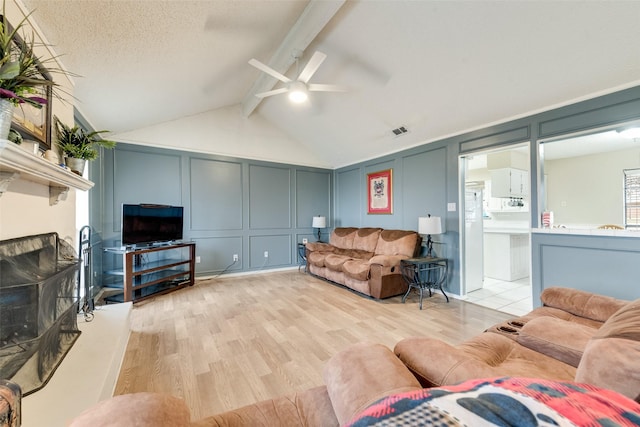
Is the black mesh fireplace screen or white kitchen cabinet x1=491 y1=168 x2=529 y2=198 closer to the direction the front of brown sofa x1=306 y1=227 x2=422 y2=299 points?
the black mesh fireplace screen

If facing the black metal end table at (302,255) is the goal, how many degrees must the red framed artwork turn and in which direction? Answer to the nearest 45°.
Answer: approximately 45° to its right

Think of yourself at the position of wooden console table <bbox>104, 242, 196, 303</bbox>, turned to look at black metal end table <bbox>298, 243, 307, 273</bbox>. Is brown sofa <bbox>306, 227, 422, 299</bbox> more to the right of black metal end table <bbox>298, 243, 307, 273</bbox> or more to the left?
right

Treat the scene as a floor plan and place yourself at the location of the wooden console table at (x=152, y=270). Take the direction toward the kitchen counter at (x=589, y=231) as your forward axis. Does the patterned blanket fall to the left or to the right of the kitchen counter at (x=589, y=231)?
right

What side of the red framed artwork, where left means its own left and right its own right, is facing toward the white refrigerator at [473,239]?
left

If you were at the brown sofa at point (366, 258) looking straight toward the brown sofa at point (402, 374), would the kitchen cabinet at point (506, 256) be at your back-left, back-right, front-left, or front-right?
back-left

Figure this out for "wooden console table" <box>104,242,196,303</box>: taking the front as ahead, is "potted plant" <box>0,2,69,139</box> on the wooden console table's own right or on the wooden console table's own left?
on the wooden console table's own right
